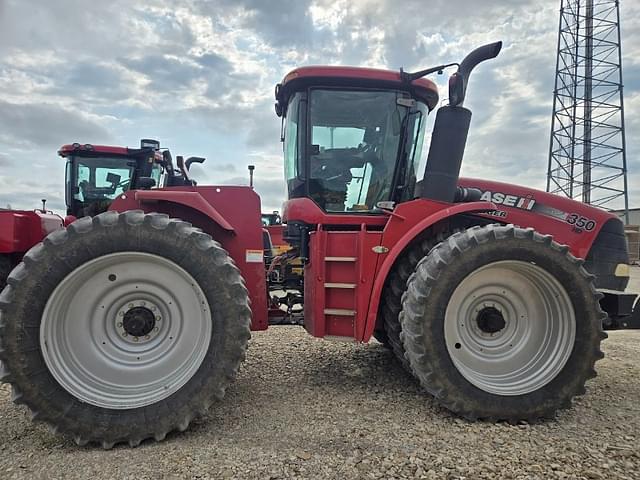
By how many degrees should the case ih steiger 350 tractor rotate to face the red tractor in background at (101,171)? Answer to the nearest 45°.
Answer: approximately 135° to its left

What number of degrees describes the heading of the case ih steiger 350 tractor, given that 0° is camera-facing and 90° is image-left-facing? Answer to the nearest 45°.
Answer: approximately 270°
